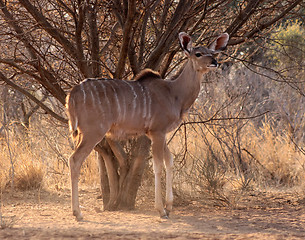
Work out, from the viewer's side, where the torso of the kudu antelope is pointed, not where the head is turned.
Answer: to the viewer's right
